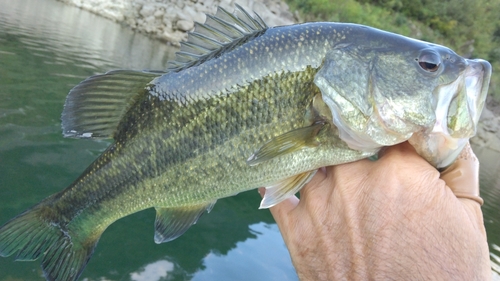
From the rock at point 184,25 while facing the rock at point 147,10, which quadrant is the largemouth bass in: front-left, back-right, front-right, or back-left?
back-left

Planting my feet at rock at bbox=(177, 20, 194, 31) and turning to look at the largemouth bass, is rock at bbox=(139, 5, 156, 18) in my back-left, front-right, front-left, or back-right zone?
back-right

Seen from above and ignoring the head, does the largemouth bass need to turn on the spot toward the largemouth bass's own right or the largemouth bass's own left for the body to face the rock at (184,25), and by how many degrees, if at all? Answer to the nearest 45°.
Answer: approximately 90° to the largemouth bass's own left

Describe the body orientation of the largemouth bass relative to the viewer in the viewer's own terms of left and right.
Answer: facing to the right of the viewer

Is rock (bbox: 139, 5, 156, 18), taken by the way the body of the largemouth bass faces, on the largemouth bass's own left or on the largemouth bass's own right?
on the largemouth bass's own left
